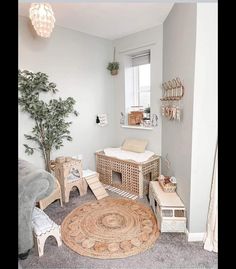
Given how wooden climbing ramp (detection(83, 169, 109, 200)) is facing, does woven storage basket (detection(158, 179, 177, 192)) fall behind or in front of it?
in front

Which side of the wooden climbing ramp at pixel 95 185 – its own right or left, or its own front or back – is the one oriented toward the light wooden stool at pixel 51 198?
right

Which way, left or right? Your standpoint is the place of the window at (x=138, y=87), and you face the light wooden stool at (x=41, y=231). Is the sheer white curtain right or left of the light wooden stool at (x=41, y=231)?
left

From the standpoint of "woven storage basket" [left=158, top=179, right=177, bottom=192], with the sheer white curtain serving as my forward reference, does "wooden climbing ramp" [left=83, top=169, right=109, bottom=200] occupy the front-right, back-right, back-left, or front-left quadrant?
back-right

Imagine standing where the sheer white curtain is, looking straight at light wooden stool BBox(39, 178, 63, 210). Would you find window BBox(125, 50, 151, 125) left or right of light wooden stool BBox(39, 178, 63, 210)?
right

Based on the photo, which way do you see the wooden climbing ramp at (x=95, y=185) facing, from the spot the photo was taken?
facing the viewer and to the right of the viewer

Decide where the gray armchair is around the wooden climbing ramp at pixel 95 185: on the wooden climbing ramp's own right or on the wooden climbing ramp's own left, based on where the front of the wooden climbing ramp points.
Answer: on the wooden climbing ramp's own right
